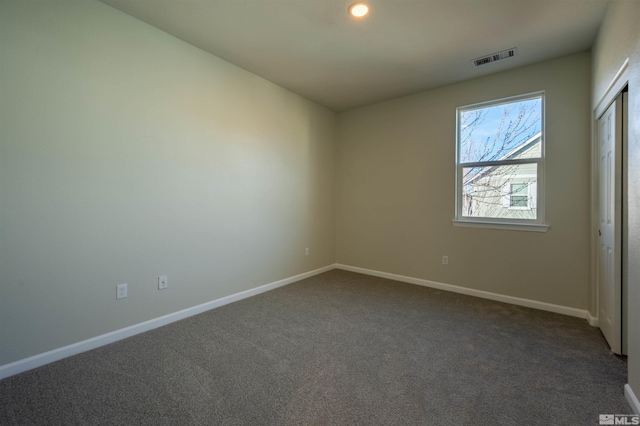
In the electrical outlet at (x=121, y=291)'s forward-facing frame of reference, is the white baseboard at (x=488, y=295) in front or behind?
in front

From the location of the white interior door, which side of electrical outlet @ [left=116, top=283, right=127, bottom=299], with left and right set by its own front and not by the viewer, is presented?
front

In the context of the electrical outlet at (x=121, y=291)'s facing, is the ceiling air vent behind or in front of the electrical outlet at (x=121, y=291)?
in front
